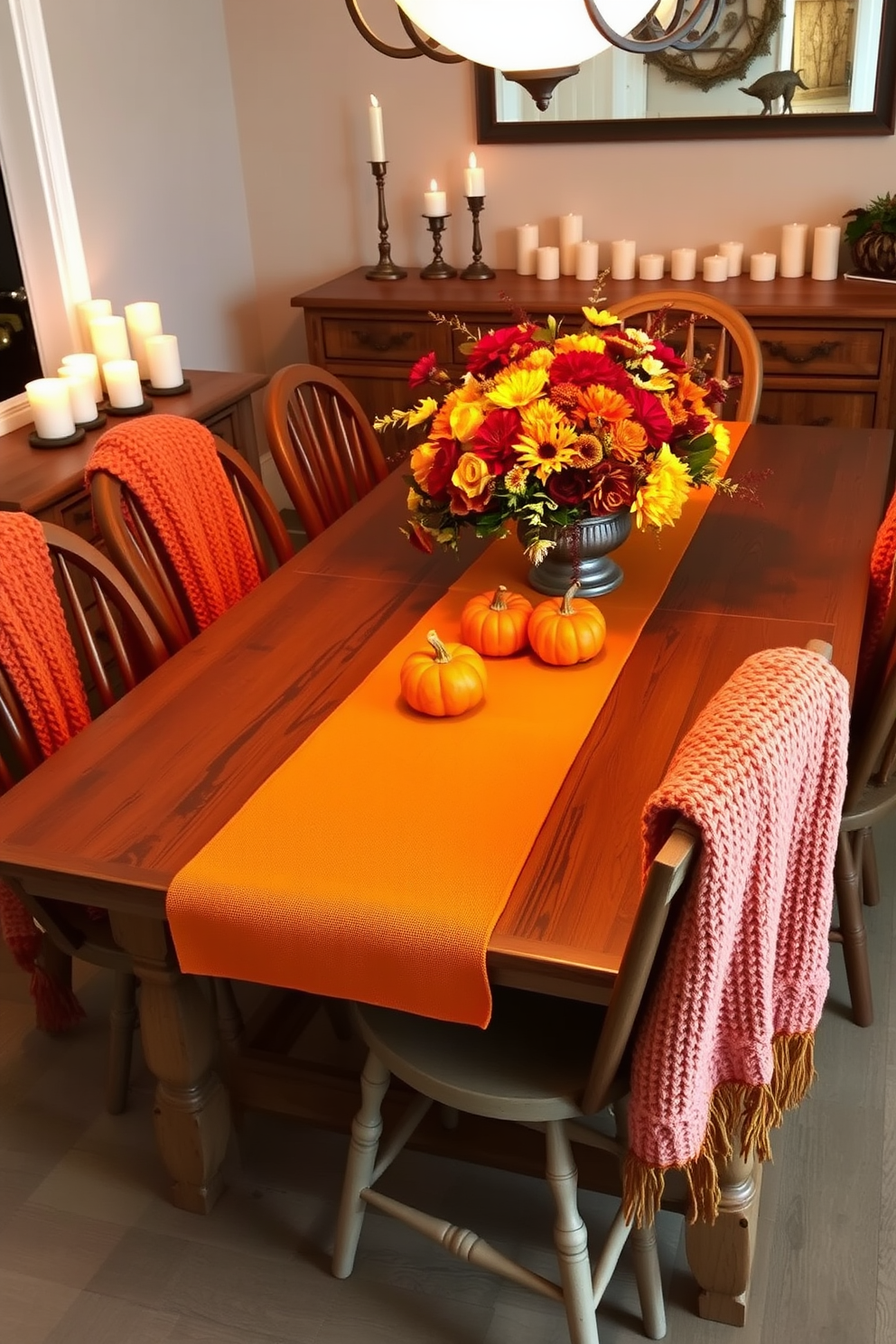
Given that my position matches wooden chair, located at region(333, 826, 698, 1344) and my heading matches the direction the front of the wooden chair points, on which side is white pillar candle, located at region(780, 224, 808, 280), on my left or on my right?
on my right

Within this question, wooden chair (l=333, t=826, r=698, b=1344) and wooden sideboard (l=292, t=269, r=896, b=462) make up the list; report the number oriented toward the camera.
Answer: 1

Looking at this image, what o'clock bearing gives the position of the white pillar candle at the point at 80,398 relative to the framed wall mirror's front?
The white pillar candle is roughly at 2 o'clock from the framed wall mirror.

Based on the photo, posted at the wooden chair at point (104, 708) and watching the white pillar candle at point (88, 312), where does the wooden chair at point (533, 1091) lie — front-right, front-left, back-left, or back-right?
back-right

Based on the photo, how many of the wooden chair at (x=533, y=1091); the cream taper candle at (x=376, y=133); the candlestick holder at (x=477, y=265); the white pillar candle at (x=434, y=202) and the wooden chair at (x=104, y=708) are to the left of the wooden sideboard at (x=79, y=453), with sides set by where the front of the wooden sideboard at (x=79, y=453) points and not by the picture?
3

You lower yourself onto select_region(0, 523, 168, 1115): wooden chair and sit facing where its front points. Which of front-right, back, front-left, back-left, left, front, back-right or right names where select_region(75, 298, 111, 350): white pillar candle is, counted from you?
back-left

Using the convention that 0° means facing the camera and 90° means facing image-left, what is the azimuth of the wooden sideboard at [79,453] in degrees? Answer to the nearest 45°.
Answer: approximately 315°

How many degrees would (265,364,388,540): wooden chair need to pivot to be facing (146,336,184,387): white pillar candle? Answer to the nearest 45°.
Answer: approximately 180°

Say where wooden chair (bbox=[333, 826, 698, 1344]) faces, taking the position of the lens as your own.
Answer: facing away from the viewer and to the left of the viewer

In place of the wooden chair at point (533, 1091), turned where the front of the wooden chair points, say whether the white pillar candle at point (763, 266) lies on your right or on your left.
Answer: on your right

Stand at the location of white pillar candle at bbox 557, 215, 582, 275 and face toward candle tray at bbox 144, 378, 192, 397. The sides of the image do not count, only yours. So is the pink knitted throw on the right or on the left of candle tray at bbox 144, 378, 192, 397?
left

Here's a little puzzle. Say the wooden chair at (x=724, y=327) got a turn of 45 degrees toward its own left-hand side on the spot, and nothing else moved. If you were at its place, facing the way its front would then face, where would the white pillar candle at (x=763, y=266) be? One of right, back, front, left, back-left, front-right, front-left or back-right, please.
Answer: back

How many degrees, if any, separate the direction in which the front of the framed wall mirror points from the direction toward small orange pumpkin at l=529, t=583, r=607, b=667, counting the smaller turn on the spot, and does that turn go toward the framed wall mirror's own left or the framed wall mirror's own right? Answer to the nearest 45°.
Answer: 0° — it already faces it
